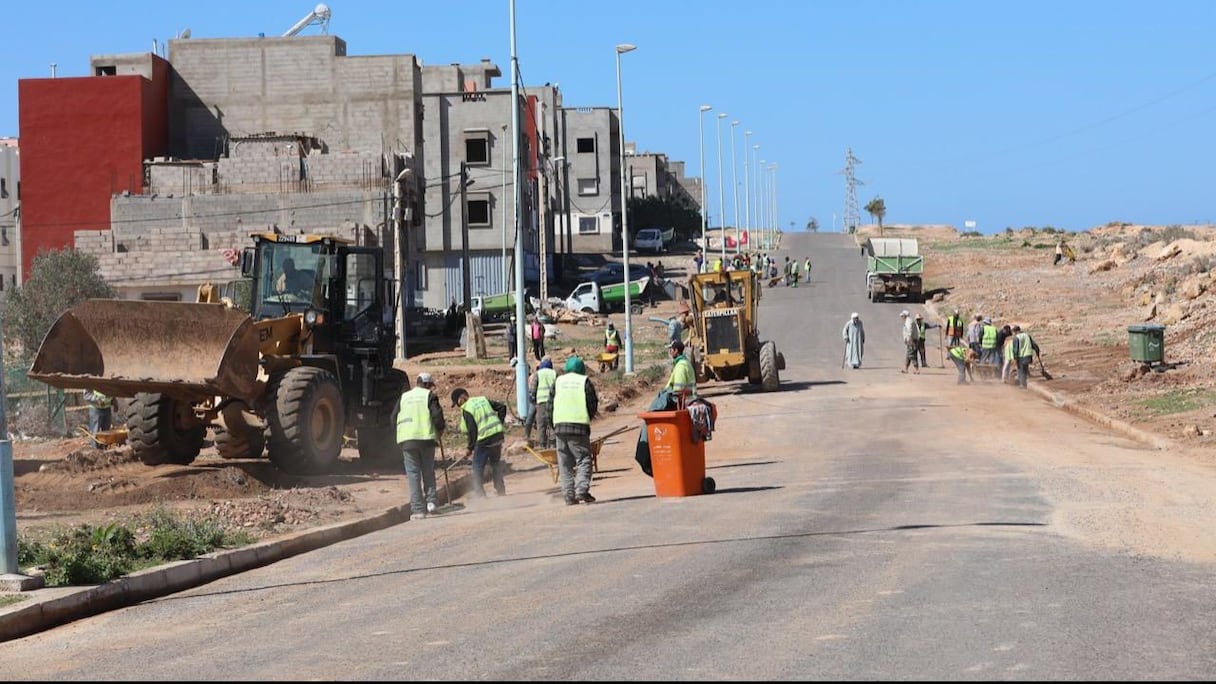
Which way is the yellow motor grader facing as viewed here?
away from the camera

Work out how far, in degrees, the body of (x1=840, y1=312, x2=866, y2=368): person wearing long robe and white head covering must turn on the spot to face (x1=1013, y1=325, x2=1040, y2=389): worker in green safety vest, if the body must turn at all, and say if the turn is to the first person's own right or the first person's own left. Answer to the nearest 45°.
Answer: approximately 45° to the first person's own left

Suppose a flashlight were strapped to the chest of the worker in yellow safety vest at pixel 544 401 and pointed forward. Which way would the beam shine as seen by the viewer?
away from the camera

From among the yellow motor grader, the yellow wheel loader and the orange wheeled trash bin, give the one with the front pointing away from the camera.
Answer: the yellow motor grader

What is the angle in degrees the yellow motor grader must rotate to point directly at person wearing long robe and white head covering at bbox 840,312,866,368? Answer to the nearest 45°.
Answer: approximately 45° to its right

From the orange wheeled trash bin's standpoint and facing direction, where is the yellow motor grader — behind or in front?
behind

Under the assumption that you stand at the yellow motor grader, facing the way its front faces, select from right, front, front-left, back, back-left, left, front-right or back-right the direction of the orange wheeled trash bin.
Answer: back

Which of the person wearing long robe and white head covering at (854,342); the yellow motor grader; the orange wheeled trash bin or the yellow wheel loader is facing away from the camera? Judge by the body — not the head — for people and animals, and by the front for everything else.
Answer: the yellow motor grader

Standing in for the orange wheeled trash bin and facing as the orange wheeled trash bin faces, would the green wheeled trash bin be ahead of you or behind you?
behind
